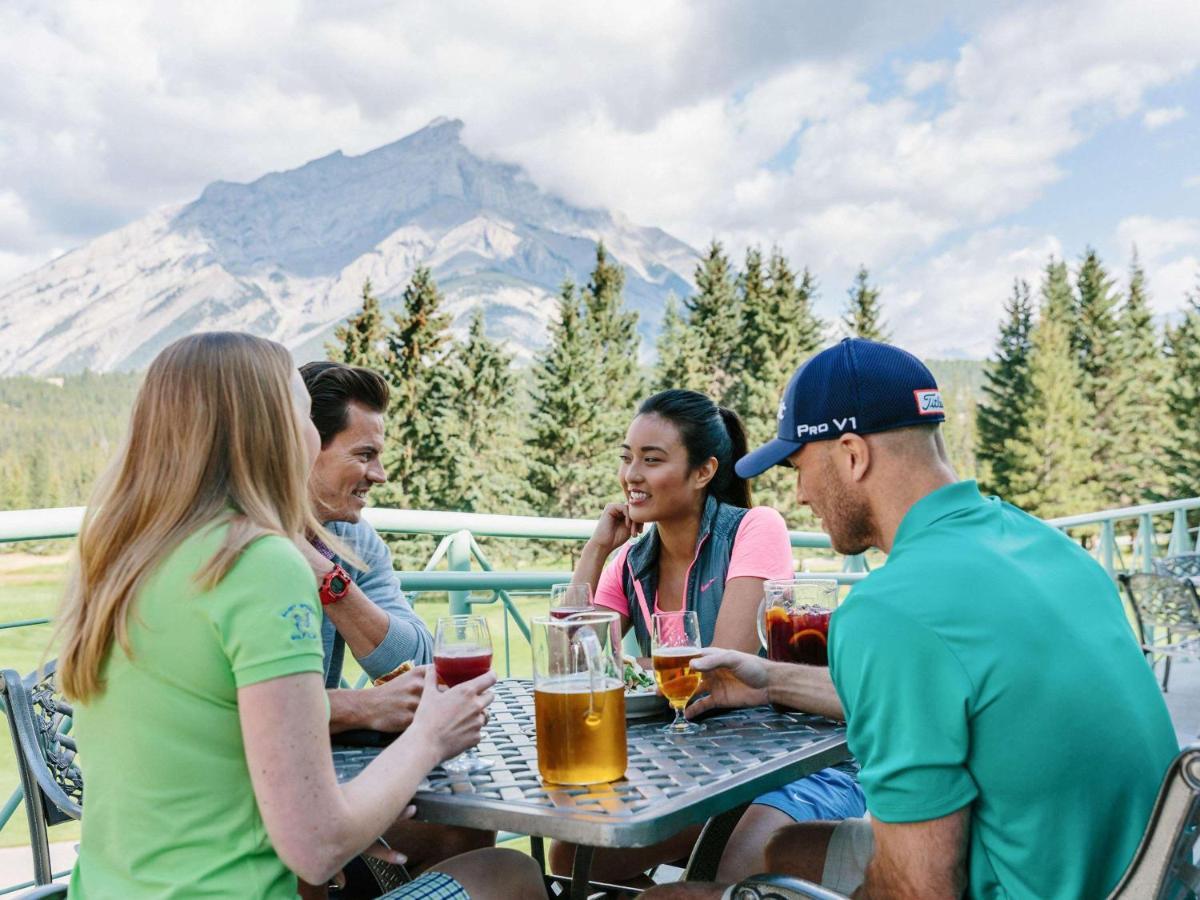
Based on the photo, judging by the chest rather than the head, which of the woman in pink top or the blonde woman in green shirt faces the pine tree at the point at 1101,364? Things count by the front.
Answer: the blonde woman in green shirt

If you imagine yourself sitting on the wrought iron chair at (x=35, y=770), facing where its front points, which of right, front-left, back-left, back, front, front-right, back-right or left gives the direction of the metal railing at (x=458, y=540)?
left

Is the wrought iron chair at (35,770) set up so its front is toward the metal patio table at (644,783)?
yes

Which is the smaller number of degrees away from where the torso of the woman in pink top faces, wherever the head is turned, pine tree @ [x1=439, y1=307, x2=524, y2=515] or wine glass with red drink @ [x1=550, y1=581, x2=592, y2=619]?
the wine glass with red drink

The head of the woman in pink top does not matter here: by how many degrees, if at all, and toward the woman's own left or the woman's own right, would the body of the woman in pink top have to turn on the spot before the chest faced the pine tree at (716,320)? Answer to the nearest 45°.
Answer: approximately 135° to the woman's own right

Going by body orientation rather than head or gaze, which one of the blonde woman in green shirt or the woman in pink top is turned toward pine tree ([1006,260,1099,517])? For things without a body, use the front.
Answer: the blonde woman in green shirt

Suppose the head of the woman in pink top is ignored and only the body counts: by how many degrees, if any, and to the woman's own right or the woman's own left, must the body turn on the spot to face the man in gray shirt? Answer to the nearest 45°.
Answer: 0° — they already face them

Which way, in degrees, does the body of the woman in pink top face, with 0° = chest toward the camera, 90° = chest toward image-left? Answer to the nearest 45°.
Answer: approximately 45°

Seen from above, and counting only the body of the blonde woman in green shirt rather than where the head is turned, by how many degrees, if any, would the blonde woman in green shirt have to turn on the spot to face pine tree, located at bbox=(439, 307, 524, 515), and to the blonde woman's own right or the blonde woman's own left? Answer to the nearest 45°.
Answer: approximately 45° to the blonde woman's own left

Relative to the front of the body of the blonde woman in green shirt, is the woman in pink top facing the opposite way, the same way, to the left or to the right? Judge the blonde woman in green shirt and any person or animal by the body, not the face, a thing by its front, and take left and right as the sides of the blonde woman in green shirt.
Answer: the opposite way

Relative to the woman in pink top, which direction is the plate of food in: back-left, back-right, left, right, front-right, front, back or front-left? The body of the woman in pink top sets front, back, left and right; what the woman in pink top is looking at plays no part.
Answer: front-left

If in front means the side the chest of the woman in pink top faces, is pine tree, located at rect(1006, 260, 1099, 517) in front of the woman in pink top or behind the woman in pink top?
behind

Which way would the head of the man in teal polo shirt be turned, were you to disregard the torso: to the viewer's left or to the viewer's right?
to the viewer's left

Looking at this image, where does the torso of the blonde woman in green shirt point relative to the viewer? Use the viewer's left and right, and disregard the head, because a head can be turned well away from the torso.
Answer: facing away from the viewer and to the right of the viewer

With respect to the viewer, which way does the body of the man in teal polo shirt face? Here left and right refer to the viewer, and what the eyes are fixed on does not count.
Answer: facing away from the viewer and to the left of the viewer

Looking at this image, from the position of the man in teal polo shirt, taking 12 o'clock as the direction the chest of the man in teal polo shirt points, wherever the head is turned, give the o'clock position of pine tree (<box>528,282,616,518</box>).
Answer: The pine tree is roughly at 1 o'clock from the man in teal polo shirt.
